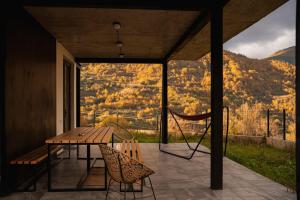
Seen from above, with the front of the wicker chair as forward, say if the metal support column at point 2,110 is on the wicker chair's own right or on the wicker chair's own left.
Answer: on the wicker chair's own left
